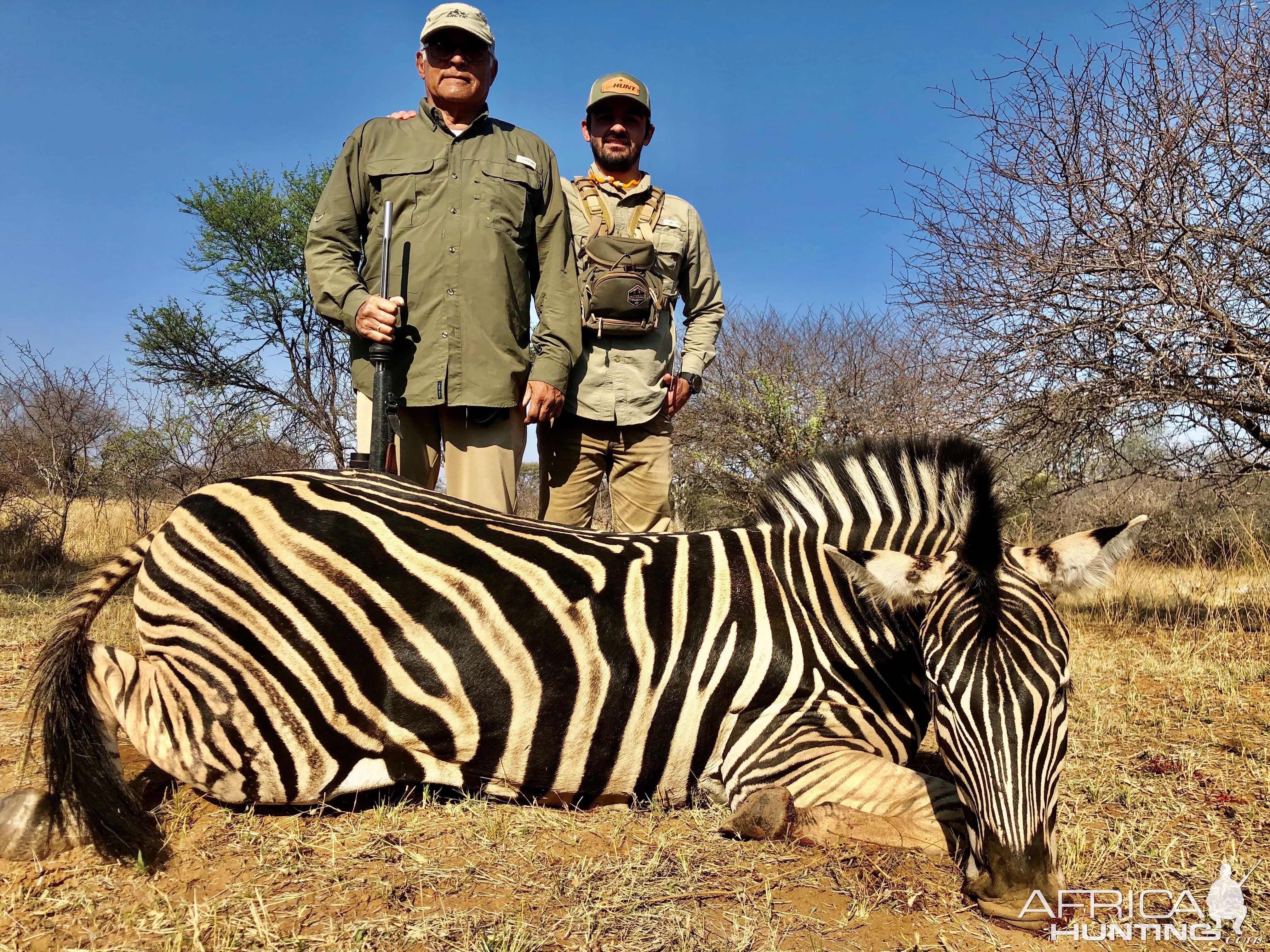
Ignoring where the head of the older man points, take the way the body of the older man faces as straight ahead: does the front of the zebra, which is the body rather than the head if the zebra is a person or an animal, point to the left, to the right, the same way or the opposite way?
to the left

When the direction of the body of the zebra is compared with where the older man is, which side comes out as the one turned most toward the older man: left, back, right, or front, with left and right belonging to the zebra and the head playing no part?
left

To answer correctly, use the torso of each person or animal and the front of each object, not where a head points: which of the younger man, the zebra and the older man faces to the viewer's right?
the zebra

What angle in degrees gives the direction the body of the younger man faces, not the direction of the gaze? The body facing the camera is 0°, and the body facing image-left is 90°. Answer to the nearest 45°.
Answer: approximately 0°

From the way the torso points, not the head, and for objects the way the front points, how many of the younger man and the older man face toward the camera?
2

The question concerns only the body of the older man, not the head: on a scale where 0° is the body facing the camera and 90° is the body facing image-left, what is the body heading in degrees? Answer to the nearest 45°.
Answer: approximately 0°

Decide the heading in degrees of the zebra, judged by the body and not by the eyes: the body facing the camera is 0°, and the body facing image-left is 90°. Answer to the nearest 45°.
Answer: approximately 270°

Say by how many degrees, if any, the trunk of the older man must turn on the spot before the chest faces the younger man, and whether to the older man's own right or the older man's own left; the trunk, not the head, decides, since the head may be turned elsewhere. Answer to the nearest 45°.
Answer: approximately 135° to the older man's own left

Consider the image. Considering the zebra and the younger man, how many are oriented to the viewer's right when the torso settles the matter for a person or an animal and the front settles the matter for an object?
1
